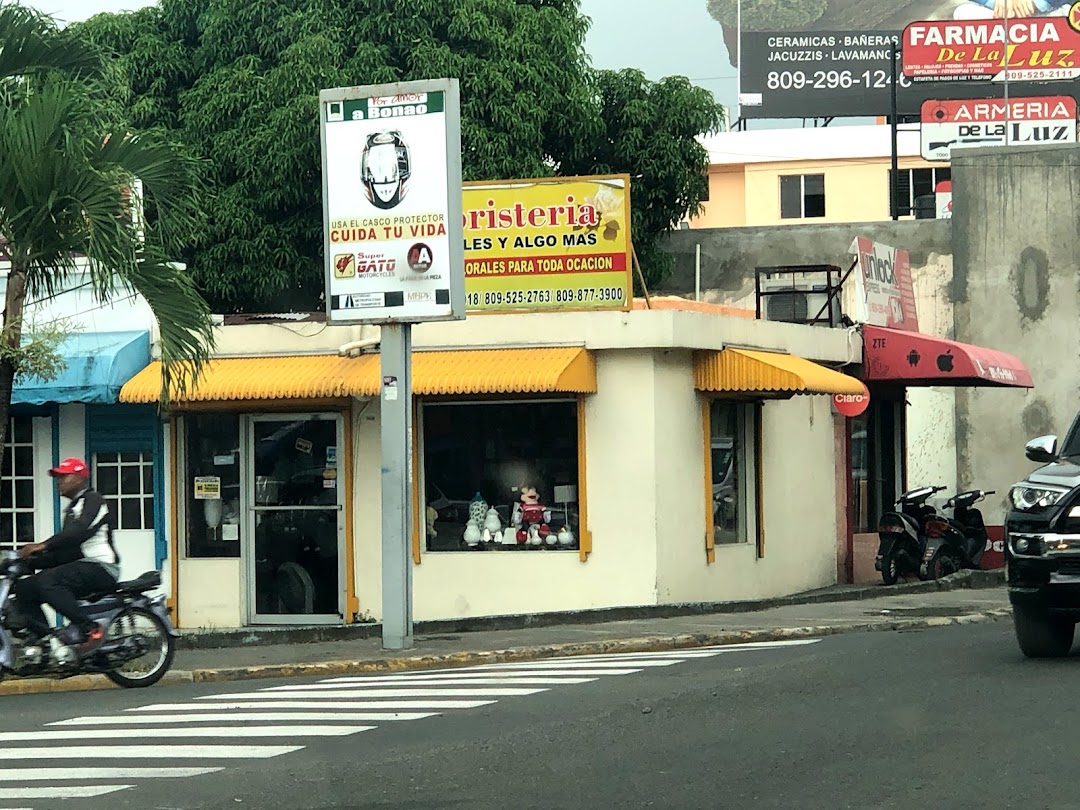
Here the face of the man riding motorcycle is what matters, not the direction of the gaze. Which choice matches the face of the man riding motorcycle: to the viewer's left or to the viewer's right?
to the viewer's left

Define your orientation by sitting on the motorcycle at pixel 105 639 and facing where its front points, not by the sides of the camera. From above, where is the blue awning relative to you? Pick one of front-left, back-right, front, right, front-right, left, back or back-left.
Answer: right

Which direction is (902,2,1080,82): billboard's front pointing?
toward the camera

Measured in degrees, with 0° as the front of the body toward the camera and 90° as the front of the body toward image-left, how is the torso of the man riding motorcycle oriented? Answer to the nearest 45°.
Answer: approximately 90°

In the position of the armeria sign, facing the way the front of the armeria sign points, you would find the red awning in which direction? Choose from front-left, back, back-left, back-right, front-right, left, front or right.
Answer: front

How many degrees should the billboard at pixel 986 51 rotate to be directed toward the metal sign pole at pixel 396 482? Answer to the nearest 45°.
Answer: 0° — it already faces it

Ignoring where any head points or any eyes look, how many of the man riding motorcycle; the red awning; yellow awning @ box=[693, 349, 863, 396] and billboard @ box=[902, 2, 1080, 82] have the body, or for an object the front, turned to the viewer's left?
1

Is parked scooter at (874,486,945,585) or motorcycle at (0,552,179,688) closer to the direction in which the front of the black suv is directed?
the motorcycle

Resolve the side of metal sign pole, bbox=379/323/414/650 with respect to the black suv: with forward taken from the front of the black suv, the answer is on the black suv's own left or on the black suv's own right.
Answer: on the black suv's own right

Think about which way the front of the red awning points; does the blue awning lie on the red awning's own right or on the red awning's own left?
on the red awning's own right

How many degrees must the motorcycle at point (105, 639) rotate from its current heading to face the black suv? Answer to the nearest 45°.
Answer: approximately 135° to its left

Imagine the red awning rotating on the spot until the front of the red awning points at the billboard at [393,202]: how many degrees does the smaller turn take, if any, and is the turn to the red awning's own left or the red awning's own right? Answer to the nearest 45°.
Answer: approximately 90° to the red awning's own right

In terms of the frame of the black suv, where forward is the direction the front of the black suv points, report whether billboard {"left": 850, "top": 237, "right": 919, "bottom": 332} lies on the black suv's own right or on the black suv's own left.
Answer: on the black suv's own right

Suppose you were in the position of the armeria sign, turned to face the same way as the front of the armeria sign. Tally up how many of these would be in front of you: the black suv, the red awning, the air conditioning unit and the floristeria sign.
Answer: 4
